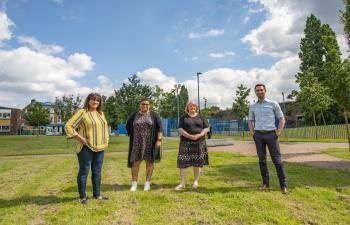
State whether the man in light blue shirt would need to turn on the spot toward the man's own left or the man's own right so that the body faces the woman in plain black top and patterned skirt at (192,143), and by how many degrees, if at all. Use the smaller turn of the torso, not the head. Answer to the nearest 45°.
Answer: approximately 90° to the man's own right

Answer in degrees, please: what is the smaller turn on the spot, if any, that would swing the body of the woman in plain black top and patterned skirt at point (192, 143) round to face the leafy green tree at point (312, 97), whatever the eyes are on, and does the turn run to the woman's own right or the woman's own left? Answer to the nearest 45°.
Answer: approximately 135° to the woman's own left

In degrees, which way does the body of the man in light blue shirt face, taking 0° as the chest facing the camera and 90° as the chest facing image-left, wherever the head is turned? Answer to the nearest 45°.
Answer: approximately 0°

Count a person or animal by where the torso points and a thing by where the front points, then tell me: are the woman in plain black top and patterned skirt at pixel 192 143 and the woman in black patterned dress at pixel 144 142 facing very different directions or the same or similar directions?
same or similar directions

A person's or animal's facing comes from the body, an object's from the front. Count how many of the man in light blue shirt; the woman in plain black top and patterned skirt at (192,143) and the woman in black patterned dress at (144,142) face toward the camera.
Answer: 3

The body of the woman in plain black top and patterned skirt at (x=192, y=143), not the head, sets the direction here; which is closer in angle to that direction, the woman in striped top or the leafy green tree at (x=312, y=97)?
the woman in striped top

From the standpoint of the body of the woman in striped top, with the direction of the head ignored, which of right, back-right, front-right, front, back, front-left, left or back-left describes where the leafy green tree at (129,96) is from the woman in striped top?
back-left

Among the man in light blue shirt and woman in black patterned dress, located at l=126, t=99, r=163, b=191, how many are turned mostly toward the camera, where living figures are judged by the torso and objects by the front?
2

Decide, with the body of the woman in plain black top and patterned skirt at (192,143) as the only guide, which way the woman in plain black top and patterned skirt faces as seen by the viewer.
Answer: toward the camera

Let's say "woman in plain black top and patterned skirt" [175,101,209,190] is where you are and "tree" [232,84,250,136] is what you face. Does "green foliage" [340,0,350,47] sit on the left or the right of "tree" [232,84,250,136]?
right

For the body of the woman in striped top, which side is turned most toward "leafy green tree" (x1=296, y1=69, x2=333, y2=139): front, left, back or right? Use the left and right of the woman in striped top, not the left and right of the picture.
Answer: left

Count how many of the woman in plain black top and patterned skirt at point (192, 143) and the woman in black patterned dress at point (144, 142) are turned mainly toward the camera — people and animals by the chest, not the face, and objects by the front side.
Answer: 2

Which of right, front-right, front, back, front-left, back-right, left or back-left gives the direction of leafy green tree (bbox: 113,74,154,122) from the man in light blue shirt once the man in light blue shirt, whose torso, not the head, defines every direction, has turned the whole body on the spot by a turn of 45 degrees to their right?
right

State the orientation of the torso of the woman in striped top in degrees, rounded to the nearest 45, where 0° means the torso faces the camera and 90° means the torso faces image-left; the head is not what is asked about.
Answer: approximately 315°

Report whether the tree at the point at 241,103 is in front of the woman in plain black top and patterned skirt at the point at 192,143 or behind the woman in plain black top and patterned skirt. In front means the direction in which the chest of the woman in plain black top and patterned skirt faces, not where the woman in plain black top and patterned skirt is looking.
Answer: behind

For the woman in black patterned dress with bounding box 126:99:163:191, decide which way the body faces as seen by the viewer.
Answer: toward the camera
